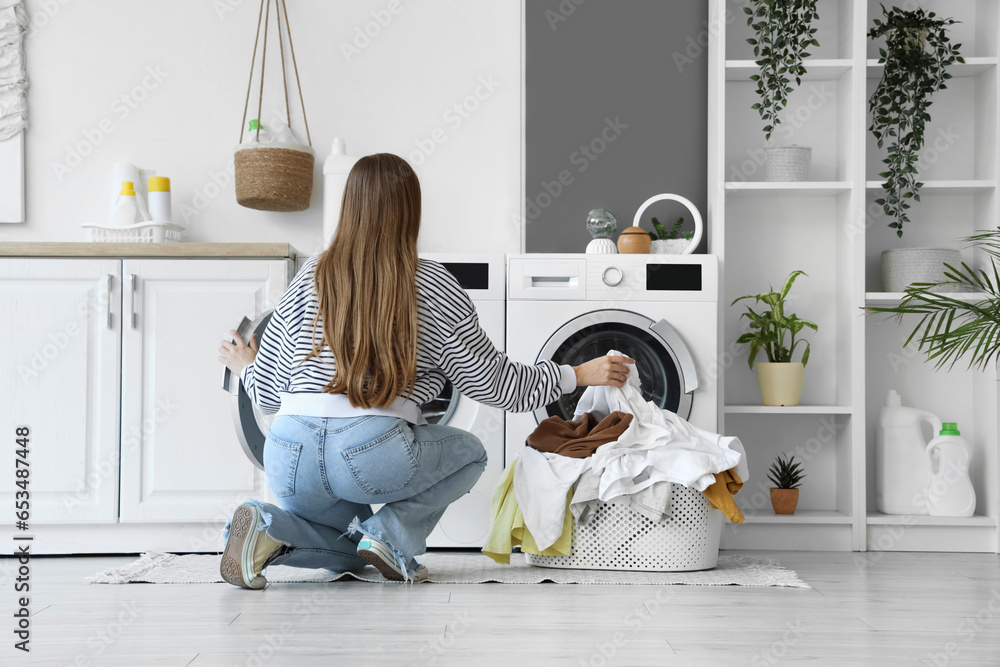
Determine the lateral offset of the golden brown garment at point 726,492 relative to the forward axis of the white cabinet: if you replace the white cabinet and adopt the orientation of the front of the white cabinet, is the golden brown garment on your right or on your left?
on your left

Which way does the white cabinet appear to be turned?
toward the camera

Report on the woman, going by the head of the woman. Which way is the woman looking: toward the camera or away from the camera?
away from the camera

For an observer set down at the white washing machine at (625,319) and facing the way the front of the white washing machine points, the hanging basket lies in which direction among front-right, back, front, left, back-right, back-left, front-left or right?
right

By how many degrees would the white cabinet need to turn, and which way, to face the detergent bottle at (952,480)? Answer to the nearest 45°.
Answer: approximately 90° to its left

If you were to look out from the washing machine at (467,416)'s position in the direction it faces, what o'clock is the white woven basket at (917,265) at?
The white woven basket is roughly at 9 o'clock from the washing machine.

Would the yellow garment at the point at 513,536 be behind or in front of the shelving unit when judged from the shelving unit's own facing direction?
in front

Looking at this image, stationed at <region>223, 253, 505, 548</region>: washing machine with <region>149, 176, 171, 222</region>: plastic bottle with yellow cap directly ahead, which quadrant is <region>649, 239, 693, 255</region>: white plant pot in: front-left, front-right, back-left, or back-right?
back-right

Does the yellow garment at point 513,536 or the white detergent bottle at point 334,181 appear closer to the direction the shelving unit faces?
the yellow garment

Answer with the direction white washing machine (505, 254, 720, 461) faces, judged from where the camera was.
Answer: facing the viewer

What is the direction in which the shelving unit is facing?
toward the camera

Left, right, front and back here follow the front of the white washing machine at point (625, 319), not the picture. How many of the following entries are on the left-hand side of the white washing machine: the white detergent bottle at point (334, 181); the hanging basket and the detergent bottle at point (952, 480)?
1
